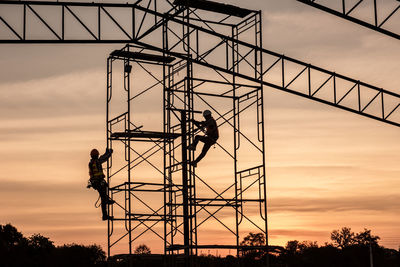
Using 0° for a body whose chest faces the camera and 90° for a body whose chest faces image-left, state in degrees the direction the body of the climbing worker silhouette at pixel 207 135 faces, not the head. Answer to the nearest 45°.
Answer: approximately 90°

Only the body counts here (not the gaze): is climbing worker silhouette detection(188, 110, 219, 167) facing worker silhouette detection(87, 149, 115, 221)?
yes
